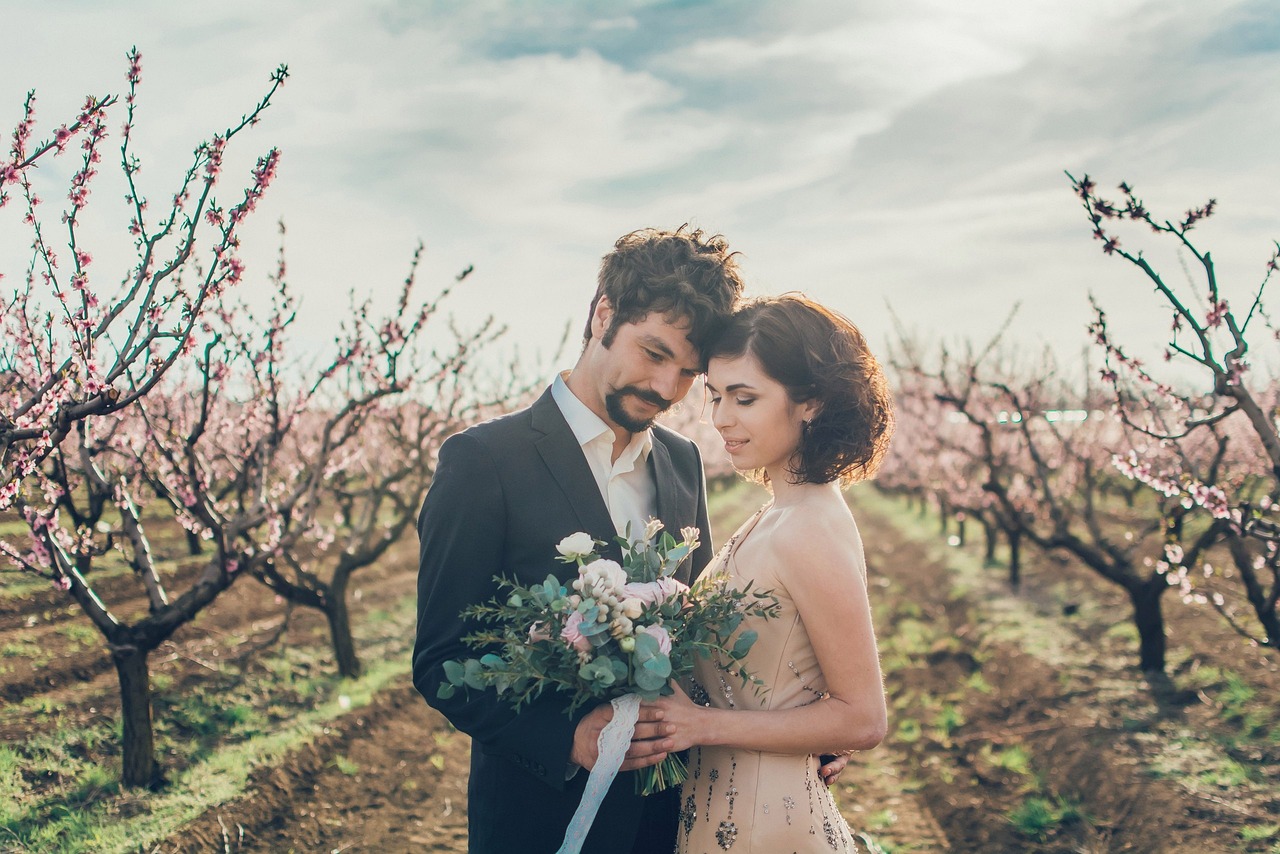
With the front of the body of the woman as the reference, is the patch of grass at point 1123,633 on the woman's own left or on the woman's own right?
on the woman's own right

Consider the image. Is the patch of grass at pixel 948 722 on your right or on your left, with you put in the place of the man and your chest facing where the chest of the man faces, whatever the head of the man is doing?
on your left

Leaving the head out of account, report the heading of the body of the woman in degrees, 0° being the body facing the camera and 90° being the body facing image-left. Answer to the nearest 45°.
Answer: approximately 90°

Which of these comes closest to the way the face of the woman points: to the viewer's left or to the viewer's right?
to the viewer's left

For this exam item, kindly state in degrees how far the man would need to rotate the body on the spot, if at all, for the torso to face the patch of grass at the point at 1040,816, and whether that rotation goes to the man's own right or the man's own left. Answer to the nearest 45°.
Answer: approximately 90° to the man's own left

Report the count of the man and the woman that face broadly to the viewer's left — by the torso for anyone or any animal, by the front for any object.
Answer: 1

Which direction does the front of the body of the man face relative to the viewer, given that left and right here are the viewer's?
facing the viewer and to the right of the viewer
